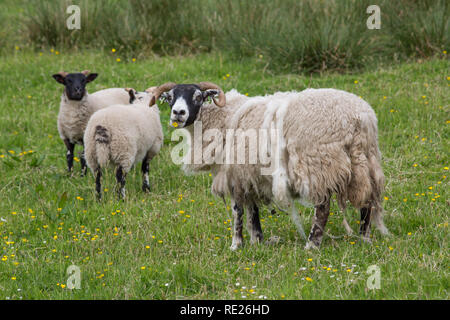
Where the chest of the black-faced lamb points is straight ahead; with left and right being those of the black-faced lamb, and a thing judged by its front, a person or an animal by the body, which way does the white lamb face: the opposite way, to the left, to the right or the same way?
the opposite way

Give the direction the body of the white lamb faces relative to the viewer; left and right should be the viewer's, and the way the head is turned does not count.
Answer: facing away from the viewer and to the right of the viewer

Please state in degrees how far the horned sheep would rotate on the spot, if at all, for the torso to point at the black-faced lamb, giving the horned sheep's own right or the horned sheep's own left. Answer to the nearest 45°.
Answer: approximately 45° to the horned sheep's own right

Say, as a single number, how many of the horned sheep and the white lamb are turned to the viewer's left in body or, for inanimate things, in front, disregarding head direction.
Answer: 1

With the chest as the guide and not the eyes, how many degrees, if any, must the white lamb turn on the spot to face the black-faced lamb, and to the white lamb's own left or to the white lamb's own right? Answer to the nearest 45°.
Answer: approximately 90° to the white lamb's own left

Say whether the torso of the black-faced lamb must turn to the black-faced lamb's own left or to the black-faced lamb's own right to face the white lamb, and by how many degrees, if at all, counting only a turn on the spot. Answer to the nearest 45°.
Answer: approximately 45° to the black-faced lamb's own left

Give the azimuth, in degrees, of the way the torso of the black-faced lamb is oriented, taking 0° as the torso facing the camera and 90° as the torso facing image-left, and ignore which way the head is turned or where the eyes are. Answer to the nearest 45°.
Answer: approximately 45°

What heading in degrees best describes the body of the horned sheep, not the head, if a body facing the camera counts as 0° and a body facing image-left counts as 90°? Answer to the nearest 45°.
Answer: approximately 90°

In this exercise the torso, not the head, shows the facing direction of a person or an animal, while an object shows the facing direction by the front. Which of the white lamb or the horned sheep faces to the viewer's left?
the horned sheep
